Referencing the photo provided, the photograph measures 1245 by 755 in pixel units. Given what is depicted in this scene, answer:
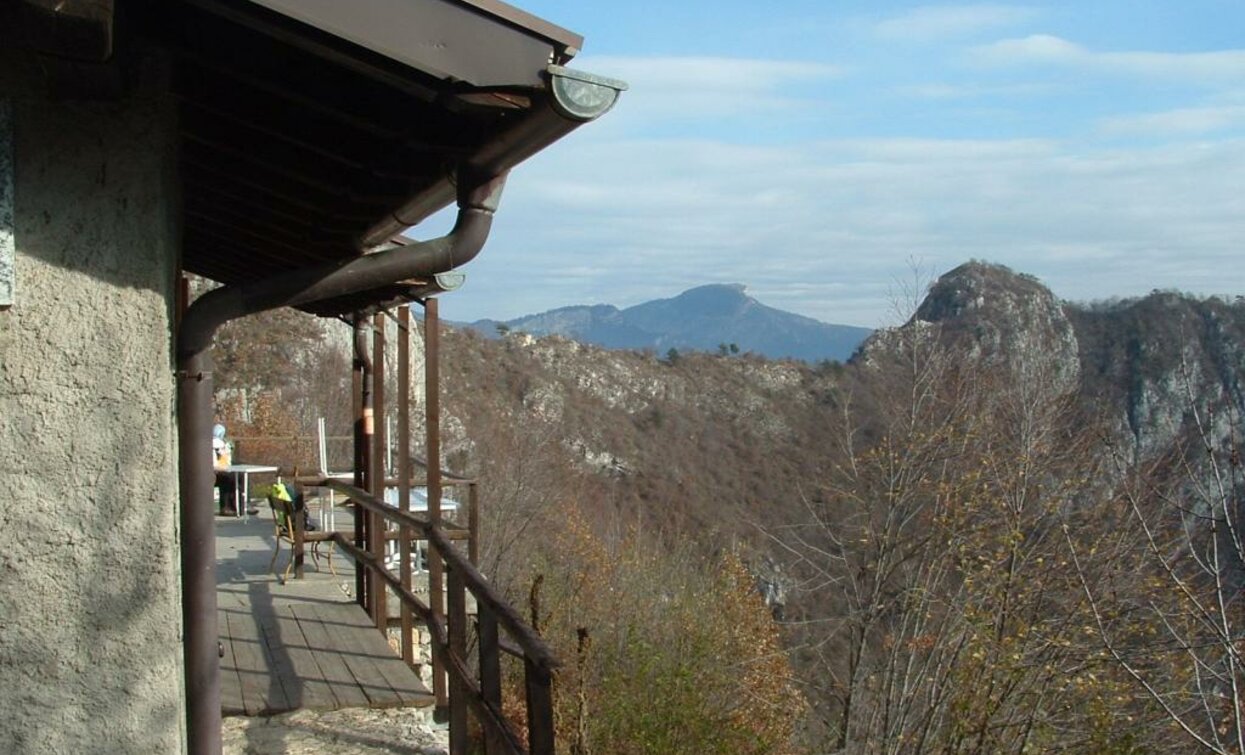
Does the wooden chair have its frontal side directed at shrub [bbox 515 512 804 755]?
yes

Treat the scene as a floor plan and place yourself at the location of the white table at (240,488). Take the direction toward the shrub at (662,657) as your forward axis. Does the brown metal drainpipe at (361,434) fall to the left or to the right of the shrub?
right

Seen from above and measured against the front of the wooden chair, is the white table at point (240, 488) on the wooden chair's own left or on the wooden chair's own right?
on the wooden chair's own left

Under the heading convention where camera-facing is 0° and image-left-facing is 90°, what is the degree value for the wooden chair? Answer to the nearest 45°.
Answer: approximately 225°

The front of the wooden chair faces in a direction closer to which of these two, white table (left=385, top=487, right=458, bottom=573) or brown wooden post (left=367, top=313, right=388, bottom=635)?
the white table

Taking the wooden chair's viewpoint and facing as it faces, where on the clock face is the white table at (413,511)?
The white table is roughly at 11 o'clock from the wooden chair.

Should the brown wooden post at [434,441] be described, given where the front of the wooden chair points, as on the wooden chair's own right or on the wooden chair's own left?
on the wooden chair's own right
